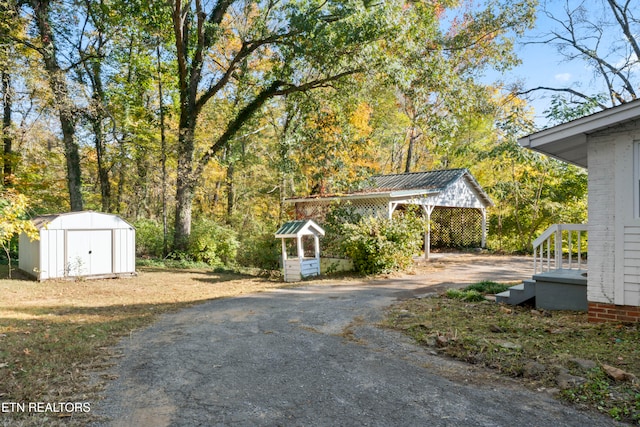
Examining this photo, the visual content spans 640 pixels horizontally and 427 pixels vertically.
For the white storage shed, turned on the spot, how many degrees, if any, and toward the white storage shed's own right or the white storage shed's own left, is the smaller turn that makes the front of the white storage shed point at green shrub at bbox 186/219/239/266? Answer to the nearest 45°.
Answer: approximately 135° to the white storage shed's own left

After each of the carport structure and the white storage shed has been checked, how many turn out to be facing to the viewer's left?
0

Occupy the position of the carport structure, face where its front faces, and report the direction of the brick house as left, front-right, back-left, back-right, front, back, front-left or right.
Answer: front-right

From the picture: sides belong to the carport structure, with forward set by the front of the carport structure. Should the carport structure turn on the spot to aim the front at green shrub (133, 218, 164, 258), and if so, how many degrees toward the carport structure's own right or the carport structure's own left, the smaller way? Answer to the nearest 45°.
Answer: approximately 135° to the carport structure's own right

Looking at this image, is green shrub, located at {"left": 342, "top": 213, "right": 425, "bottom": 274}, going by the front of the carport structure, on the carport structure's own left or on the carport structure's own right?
on the carport structure's own right

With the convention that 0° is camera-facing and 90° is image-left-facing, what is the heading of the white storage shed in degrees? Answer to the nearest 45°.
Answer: approximately 0°

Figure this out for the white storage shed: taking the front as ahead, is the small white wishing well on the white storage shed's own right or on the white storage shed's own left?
on the white storage shed's own left

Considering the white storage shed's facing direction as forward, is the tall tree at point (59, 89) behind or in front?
behind

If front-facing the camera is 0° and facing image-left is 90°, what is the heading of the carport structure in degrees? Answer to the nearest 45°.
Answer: approximately 315°

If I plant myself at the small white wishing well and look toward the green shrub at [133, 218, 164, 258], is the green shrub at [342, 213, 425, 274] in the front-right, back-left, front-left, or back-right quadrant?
back-right
